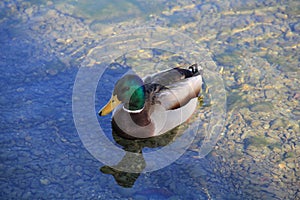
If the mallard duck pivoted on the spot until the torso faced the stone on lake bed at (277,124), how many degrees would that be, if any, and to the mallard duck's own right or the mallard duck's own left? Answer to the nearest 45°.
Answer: approximately 135° to the mallard duck's own left

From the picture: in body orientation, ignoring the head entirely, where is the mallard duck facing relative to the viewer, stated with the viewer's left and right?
facing the viewer and to the left of the viewer

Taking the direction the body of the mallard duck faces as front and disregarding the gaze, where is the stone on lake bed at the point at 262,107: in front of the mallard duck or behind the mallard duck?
behind
